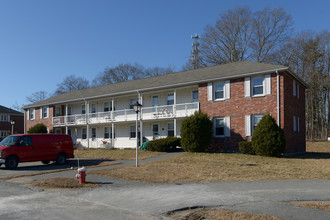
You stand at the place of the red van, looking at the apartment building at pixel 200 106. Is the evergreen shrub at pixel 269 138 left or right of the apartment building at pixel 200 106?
right

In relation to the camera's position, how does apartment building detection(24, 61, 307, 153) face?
facing the viewer and to the left of the viewer
